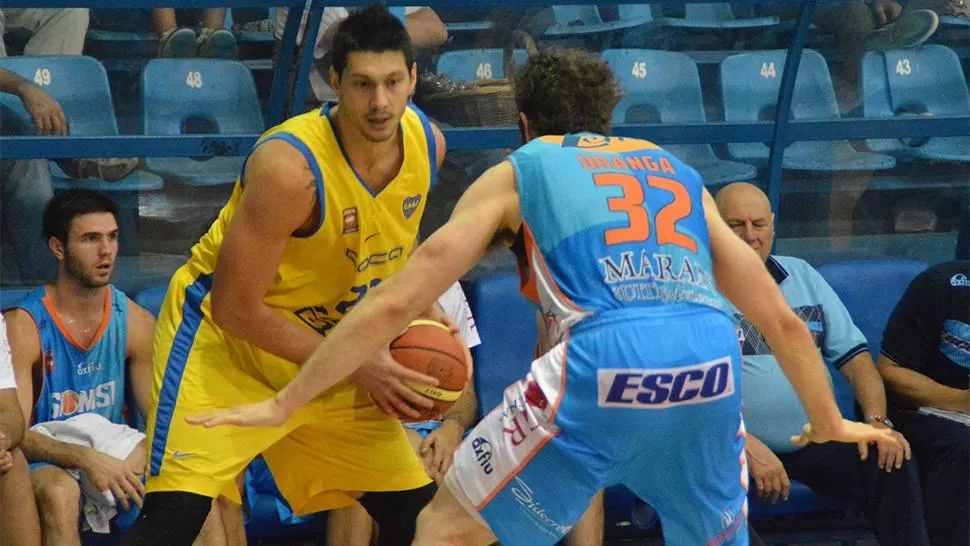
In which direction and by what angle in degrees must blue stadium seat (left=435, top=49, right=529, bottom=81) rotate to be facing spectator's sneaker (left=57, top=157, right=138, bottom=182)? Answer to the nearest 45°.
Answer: approximately 90° to its right

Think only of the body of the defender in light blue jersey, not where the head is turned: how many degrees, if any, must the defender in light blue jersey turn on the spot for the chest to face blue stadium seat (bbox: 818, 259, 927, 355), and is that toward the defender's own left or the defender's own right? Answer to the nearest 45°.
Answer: approximately 90° to the defender's own right

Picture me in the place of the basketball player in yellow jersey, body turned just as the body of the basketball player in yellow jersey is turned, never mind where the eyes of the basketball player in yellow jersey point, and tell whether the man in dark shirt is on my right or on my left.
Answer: on my left

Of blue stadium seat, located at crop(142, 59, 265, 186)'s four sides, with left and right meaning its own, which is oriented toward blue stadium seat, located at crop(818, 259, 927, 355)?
left

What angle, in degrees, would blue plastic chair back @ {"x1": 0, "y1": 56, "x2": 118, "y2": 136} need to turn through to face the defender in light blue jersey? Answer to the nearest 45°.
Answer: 0° — it already faces them

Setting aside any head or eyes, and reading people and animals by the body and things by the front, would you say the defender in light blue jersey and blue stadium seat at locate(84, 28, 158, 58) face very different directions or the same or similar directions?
very different directions

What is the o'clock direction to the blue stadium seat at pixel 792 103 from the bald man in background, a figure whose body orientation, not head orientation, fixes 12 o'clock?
The blue stadium seat is roughly at 6 o'clock from the bald man in background.

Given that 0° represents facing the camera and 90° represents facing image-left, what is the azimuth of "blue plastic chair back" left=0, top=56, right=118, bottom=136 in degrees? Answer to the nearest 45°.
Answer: approximately 0°

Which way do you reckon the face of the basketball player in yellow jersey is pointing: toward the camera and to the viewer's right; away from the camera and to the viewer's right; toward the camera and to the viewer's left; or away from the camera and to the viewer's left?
toward the camera and to the viewer's right
